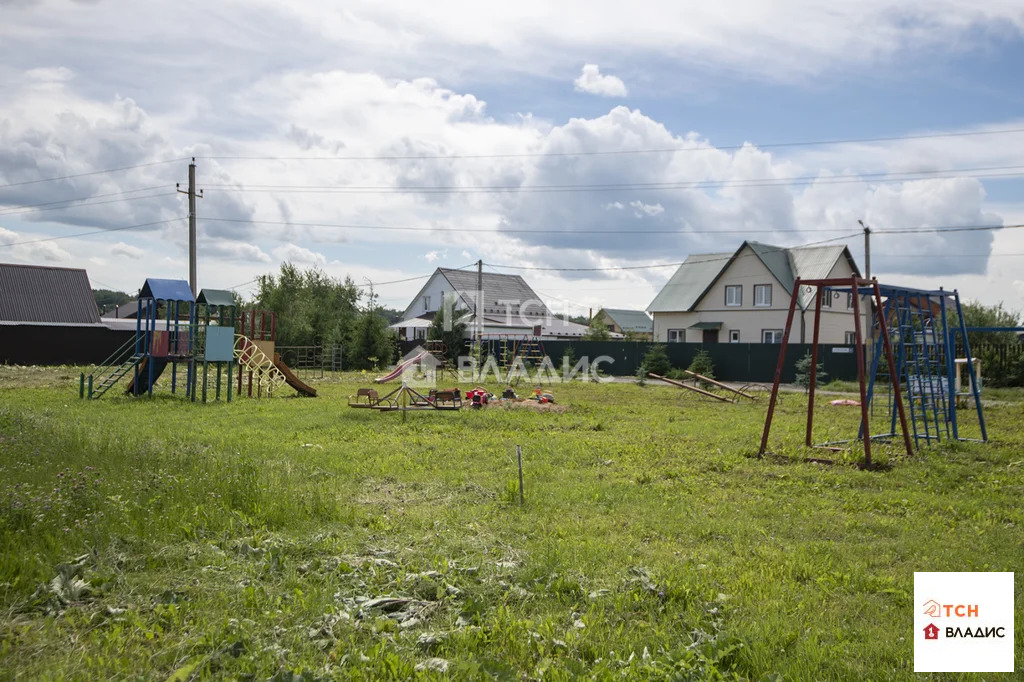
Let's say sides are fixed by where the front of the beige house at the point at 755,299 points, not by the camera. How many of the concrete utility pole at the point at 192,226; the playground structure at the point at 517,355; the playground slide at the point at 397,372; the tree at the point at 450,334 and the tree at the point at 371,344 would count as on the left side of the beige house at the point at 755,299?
0

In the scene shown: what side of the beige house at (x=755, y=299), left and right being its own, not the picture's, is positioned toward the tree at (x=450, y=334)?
right

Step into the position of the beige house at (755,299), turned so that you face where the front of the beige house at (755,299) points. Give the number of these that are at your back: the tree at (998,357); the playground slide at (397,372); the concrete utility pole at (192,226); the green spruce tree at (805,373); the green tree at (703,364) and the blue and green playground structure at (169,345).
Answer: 0

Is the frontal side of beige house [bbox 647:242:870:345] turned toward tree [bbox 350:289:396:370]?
no

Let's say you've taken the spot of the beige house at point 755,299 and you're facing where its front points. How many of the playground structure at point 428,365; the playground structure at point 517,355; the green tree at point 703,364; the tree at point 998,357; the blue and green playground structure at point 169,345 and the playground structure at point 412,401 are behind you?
0

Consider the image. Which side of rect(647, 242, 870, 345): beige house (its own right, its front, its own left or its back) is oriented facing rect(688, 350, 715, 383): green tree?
front

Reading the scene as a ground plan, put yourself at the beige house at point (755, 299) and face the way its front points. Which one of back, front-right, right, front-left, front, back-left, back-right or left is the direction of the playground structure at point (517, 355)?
front-right

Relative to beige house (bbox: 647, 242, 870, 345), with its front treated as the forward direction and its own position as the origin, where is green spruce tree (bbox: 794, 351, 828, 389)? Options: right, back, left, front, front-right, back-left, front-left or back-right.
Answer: front

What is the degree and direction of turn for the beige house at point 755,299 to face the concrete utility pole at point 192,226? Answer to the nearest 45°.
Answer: approximately 45° to its right

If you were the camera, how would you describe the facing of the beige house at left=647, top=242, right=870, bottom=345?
facing the viewer

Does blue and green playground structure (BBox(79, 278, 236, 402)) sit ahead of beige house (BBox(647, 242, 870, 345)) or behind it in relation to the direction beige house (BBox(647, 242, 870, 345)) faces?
ahead

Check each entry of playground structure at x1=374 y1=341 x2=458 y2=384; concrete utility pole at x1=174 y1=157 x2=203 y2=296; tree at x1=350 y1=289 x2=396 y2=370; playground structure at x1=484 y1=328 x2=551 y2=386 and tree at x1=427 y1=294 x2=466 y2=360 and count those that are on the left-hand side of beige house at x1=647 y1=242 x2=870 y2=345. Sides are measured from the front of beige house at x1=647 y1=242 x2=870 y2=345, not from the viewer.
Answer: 0

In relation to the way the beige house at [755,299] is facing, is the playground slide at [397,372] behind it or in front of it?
in front

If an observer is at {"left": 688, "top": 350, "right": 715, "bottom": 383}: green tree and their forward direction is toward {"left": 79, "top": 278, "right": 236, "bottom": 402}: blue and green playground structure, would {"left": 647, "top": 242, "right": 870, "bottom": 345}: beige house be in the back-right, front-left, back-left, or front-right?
back-right

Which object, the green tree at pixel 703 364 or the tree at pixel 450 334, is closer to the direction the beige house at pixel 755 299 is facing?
the green tree

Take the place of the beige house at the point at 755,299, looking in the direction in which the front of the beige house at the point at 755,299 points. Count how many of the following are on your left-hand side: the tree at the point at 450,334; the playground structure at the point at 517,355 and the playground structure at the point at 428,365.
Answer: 0

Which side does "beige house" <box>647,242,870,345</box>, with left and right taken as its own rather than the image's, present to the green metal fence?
front

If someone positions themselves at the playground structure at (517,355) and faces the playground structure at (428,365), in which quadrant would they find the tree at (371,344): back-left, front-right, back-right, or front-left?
front-right

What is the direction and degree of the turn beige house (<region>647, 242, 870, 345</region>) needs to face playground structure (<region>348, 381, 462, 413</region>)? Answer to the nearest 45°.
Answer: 0° — it already faces it
